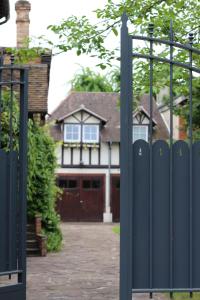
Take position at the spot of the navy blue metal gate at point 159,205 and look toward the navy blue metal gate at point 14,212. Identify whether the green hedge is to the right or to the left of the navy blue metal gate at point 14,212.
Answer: right

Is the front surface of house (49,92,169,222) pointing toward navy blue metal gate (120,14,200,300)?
yes

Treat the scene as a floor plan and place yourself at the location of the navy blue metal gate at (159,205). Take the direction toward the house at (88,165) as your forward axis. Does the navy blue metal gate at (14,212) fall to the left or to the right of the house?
left

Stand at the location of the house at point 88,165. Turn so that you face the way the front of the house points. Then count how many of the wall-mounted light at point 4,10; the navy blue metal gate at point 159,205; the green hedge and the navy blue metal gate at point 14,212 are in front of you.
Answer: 4

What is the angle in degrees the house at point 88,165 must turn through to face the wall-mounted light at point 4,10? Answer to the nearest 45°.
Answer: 0° — it already faces it

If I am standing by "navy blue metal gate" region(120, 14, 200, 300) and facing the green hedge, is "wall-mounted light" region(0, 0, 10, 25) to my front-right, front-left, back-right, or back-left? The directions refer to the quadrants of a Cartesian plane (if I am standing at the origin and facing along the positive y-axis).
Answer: front-left

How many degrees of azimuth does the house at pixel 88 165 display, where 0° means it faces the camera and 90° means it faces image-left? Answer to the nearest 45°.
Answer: approximately 0°

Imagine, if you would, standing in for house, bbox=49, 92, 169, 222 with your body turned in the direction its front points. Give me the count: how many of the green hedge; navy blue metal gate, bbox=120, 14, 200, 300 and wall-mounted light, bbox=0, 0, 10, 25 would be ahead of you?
3

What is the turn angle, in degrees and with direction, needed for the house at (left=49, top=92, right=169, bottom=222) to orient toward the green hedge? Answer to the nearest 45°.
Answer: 0° — it already faces it

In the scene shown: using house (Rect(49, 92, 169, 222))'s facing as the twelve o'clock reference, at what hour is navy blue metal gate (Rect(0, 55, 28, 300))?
The navy blue metal gate is roughly at 12 o'clock from the house.
